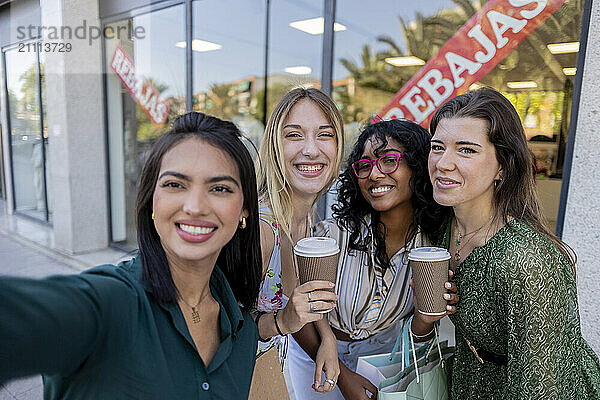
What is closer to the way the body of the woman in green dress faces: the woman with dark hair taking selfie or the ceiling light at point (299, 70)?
the woman with dark hair taking selfie

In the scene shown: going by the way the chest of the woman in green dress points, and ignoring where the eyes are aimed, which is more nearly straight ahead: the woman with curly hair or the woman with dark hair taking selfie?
the woman with dark hair taking selfie

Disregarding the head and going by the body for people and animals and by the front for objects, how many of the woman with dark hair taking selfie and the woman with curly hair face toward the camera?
2

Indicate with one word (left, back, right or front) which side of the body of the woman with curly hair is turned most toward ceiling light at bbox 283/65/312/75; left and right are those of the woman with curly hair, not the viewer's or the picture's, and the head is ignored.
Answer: back

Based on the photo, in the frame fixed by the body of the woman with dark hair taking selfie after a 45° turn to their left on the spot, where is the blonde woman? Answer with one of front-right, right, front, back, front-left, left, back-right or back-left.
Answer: left

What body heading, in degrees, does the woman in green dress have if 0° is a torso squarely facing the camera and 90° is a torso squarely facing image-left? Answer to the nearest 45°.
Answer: approximately 45°

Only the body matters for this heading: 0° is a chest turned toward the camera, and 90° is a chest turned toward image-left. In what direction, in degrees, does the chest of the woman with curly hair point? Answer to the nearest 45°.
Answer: approximately 0°

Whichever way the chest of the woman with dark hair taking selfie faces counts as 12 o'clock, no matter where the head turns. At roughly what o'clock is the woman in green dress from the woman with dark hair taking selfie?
The woman in green dress is roughly at 9 o'clock from the woman with dark hair taking selfie.

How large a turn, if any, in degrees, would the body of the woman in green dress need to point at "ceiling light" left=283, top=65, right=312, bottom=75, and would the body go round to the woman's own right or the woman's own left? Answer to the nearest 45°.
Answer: approximately 90° to the woman's own right
